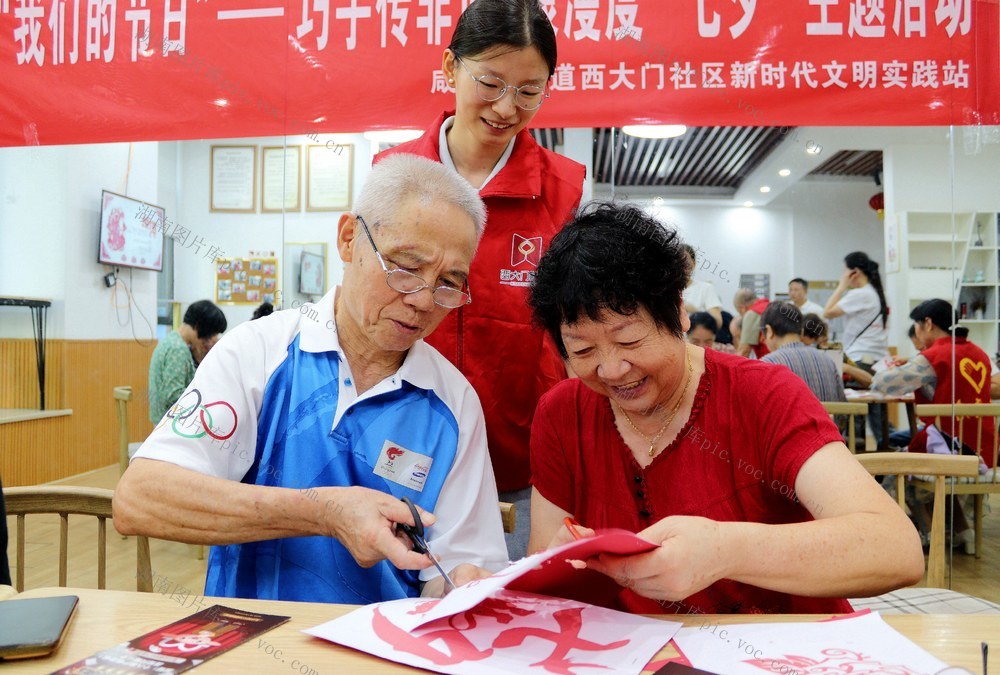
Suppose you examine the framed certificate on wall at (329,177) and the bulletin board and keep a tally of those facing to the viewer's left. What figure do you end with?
0

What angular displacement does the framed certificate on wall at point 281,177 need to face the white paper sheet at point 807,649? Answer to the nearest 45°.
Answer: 0° — it already faces it

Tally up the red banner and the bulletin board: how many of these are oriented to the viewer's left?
0

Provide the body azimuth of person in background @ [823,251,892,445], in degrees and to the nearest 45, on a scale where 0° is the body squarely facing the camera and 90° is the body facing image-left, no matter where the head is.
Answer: approximately 90°

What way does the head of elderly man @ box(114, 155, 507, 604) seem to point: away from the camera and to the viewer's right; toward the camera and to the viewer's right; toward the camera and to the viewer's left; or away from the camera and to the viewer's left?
toward the camera and to the viewer's right

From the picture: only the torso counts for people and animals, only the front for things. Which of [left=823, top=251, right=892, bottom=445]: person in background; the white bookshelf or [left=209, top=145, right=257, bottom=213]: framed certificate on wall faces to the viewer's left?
the person in background

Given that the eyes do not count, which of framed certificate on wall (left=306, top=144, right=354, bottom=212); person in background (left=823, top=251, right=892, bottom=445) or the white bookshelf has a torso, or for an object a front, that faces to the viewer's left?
the person in background
